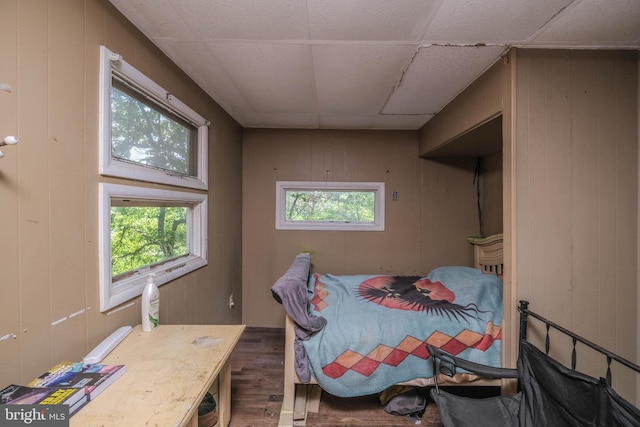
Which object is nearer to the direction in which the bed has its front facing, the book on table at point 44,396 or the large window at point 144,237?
the large window

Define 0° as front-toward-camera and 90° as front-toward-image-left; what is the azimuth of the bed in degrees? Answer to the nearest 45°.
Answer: approximately 90°

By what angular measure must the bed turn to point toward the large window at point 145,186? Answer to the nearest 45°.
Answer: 0° — it already faces it

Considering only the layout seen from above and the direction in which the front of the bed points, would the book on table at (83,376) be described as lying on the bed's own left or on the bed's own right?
on the bed's own left

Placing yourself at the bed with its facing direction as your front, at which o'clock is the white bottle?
The white bottle is roughly at 11 o'clock from the bed.

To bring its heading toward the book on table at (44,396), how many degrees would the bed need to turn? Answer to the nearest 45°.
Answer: approximately 45° to its left

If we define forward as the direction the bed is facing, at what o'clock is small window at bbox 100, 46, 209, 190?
The small window is roughly at 11 o'clock from the bed.

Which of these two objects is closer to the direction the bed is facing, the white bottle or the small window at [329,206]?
the white bottle

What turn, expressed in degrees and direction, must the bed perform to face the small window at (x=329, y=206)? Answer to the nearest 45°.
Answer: approximately 90° to its right
